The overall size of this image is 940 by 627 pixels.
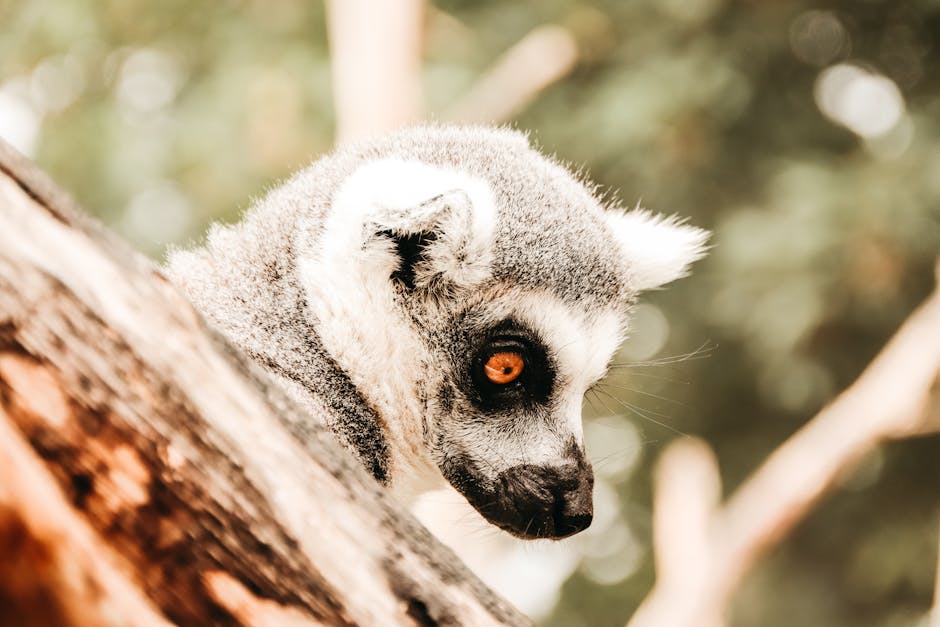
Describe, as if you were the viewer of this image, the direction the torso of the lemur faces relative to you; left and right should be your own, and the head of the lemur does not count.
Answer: facing the viewer and to the right of the viewer

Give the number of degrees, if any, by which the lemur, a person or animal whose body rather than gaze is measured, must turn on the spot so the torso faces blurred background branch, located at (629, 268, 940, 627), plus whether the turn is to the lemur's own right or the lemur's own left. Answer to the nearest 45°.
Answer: approximately 90° to the lemur's own left
